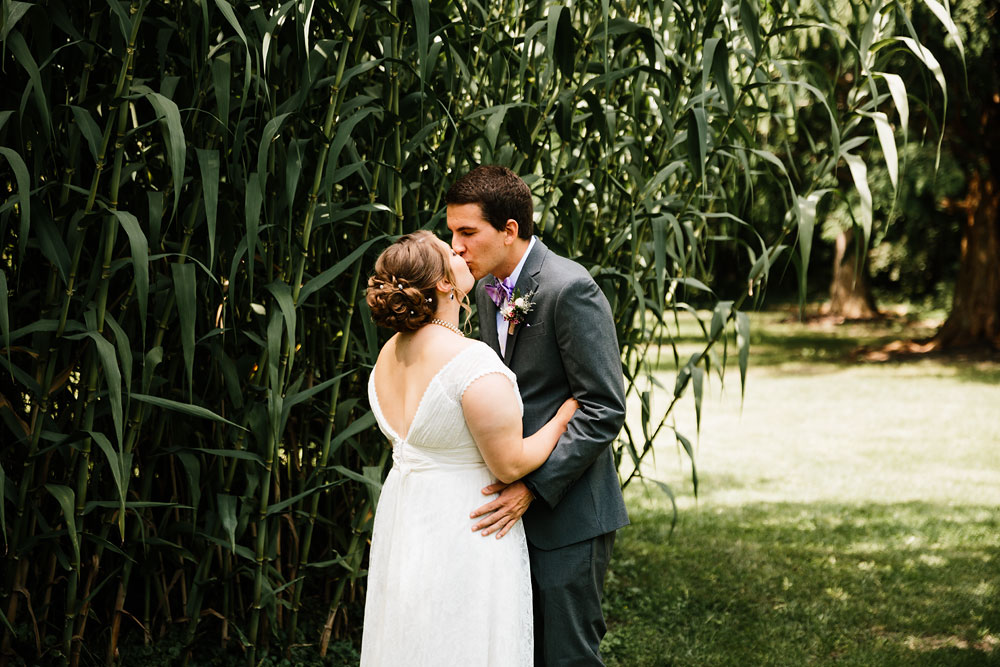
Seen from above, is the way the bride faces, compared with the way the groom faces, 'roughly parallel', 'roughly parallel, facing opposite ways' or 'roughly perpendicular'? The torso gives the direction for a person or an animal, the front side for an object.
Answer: roughly parallel, facing opposite ways

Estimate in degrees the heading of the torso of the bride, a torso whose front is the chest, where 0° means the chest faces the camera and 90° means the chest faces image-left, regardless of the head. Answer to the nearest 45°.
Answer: approximately 225°

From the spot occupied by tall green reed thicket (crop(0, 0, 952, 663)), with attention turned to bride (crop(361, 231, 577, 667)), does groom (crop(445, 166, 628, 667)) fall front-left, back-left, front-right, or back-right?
front-left

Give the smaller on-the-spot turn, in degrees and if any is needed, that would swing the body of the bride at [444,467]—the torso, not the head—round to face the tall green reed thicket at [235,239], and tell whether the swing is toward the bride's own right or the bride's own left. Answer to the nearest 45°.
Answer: approximately 90° to the bride's own left

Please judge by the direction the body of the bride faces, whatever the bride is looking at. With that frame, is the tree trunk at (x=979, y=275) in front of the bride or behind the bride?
in front

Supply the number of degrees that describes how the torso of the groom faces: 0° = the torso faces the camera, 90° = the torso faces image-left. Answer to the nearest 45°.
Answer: approximately 45°

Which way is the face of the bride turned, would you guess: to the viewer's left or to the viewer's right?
to the viewer's right

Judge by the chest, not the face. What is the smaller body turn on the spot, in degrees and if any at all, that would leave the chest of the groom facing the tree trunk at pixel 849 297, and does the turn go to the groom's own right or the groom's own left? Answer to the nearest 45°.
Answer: approximately 135° to the groom's own right

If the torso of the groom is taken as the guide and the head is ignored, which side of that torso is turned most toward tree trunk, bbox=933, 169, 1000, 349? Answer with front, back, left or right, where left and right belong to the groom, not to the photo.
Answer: back
